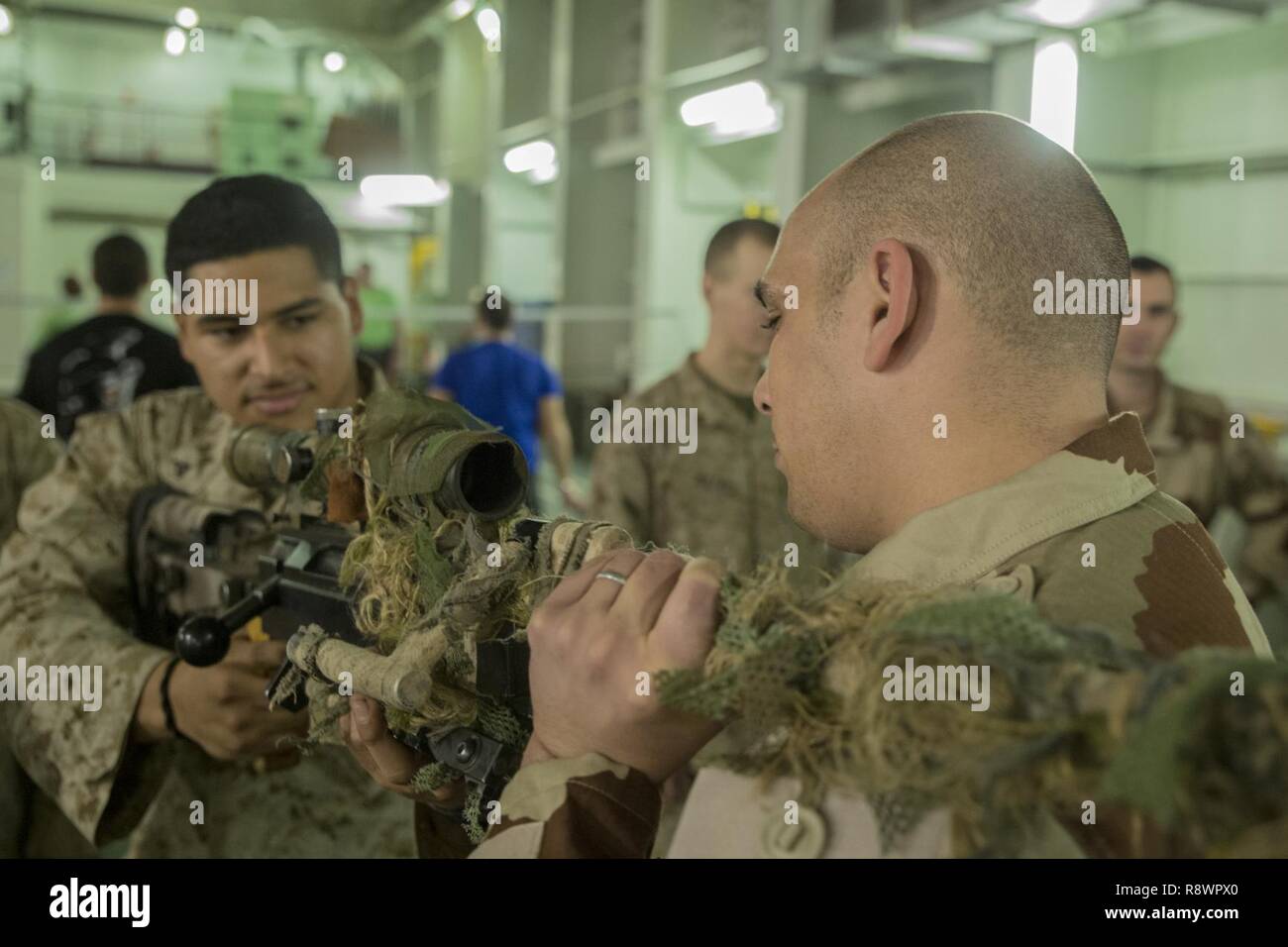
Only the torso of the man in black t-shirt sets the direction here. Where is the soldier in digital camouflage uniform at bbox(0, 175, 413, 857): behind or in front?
behind

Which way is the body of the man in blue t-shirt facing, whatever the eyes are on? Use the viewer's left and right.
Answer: facing away from the viewer

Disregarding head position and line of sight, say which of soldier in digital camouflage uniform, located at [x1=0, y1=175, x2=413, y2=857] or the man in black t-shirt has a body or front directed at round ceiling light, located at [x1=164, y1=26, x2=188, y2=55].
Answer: the man in black t-shirt

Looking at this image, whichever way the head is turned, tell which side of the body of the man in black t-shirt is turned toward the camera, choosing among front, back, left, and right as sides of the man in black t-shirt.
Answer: back

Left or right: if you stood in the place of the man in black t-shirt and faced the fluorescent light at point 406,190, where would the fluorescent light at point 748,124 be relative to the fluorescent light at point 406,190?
right

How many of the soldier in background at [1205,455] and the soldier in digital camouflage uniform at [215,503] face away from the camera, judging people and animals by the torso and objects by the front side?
0

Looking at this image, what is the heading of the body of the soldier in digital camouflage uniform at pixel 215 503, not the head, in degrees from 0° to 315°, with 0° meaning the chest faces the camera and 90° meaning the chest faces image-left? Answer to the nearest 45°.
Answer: approximately 315°

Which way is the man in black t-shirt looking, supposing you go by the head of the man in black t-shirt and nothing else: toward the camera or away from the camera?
away from the camera

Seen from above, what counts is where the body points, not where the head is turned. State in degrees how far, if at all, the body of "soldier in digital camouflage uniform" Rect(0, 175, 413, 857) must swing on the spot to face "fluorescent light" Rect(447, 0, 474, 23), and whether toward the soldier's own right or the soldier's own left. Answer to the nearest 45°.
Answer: approximately 135° to the soldier's own left

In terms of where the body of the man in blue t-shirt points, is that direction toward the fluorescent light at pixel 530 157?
yes

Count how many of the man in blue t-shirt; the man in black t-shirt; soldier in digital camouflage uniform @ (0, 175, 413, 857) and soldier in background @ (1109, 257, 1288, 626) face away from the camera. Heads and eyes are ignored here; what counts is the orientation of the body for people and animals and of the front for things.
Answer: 2

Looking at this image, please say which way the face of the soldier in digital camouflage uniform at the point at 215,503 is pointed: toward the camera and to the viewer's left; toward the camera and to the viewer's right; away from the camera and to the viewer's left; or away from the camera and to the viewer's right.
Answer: toward the camera and to the viewer's right
